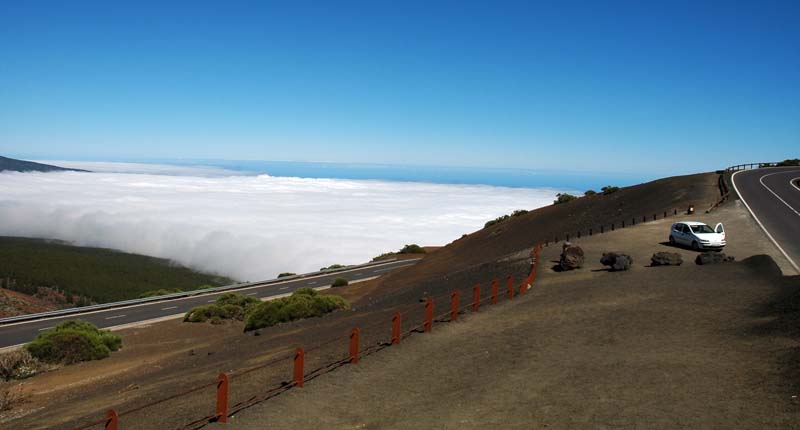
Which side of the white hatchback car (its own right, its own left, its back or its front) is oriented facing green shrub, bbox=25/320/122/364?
right

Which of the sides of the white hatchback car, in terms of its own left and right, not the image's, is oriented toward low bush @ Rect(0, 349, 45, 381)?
right

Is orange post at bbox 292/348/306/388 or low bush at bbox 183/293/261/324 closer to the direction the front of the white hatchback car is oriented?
the orange post

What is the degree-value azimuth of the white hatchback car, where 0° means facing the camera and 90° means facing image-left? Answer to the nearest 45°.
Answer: approximately 315°

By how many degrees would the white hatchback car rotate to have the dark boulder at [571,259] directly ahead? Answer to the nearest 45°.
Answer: approximately 90° to its right

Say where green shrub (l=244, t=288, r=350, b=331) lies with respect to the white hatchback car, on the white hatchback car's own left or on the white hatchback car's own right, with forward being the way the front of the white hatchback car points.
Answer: on the white hatchback car's own right

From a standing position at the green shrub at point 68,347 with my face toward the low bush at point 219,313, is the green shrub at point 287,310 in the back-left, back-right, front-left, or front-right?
front-right

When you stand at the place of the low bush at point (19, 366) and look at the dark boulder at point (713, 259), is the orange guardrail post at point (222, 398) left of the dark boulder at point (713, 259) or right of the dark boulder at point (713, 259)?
right

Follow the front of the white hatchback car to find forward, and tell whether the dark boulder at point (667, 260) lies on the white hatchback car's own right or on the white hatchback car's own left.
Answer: on the white hatchback car's own right

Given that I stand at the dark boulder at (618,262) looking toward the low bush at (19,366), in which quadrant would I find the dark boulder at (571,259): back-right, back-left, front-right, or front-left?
front-right
